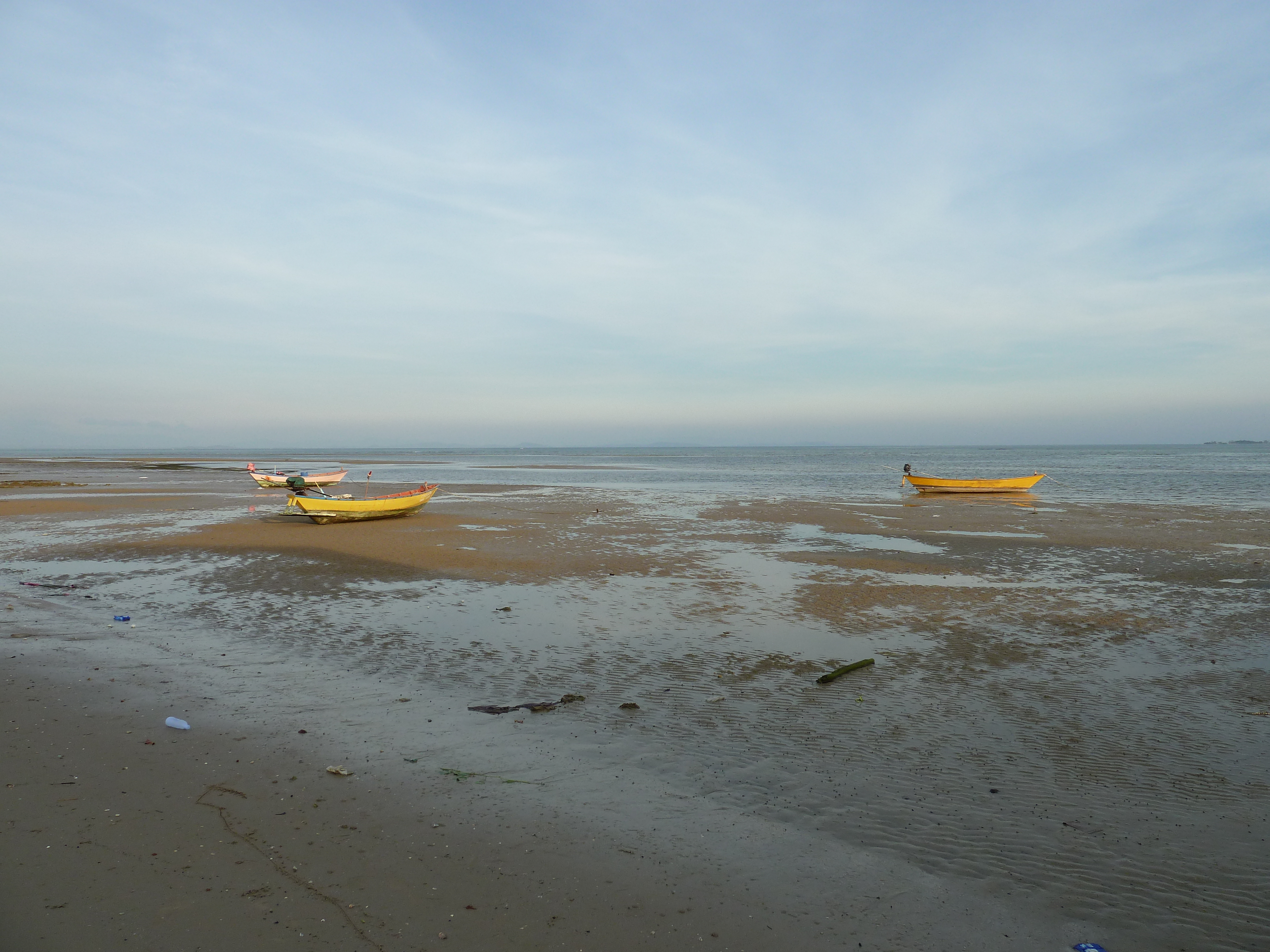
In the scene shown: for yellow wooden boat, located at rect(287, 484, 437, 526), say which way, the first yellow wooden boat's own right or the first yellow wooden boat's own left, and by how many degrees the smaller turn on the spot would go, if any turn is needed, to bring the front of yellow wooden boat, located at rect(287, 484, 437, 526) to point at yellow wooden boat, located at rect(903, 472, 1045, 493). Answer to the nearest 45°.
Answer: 0° — it already faces it

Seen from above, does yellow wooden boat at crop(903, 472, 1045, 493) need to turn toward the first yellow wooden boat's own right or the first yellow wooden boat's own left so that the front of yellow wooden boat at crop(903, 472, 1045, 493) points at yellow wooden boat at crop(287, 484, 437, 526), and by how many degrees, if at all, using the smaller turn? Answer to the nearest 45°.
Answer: approximately 135° to the first yellow wooden boat's own right

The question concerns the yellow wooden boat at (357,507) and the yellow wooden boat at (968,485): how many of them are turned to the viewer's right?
2

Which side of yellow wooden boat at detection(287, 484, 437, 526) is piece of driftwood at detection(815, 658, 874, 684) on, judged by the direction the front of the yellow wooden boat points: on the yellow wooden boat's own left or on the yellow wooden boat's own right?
on the yellow wooden boat's own right

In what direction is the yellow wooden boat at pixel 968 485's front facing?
to the viewer's right

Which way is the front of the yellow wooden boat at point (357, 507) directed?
to the viewer's right
